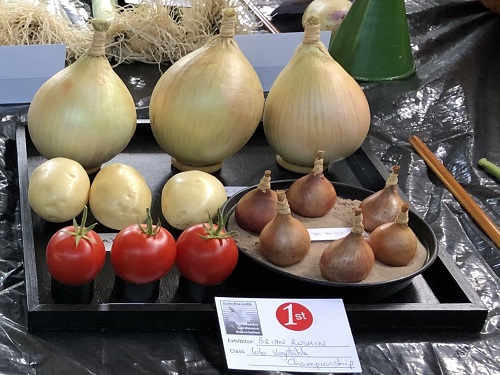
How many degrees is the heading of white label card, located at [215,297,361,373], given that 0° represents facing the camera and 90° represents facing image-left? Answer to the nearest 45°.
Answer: approximately 0°

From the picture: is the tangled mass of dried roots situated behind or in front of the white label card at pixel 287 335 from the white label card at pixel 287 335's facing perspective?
behind

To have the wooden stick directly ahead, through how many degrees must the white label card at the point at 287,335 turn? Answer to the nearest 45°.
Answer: approximately 135° to its left

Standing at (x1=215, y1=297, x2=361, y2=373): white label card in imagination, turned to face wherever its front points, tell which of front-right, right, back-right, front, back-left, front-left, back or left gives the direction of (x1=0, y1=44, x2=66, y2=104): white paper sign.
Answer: back-right

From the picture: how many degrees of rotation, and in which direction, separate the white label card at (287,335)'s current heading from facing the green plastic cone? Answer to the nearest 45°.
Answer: approximately 180°
